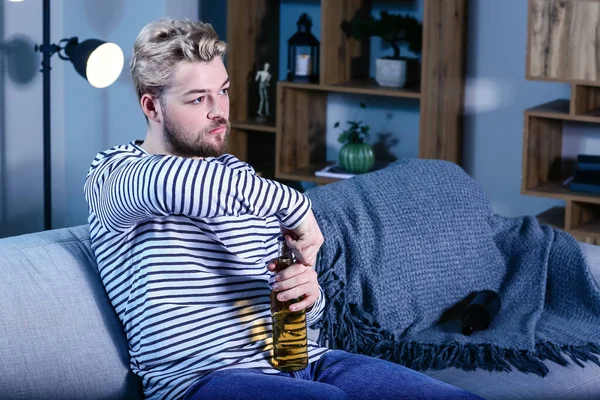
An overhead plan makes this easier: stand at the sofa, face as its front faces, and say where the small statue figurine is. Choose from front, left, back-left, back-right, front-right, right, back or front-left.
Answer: back

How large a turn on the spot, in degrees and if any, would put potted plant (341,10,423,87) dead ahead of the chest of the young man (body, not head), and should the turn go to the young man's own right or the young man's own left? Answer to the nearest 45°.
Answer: approximately 90° to the young man's own left

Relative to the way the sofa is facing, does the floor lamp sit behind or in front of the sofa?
behind

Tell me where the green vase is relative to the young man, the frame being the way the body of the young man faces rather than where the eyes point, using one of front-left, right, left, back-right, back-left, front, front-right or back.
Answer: left

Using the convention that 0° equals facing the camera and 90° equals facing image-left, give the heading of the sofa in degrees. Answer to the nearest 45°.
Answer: approximately 0°

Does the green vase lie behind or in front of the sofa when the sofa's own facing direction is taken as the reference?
behind

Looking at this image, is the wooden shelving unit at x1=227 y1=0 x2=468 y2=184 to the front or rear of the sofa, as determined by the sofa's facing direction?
to the rear

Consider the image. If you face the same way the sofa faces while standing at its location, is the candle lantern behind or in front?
behind
